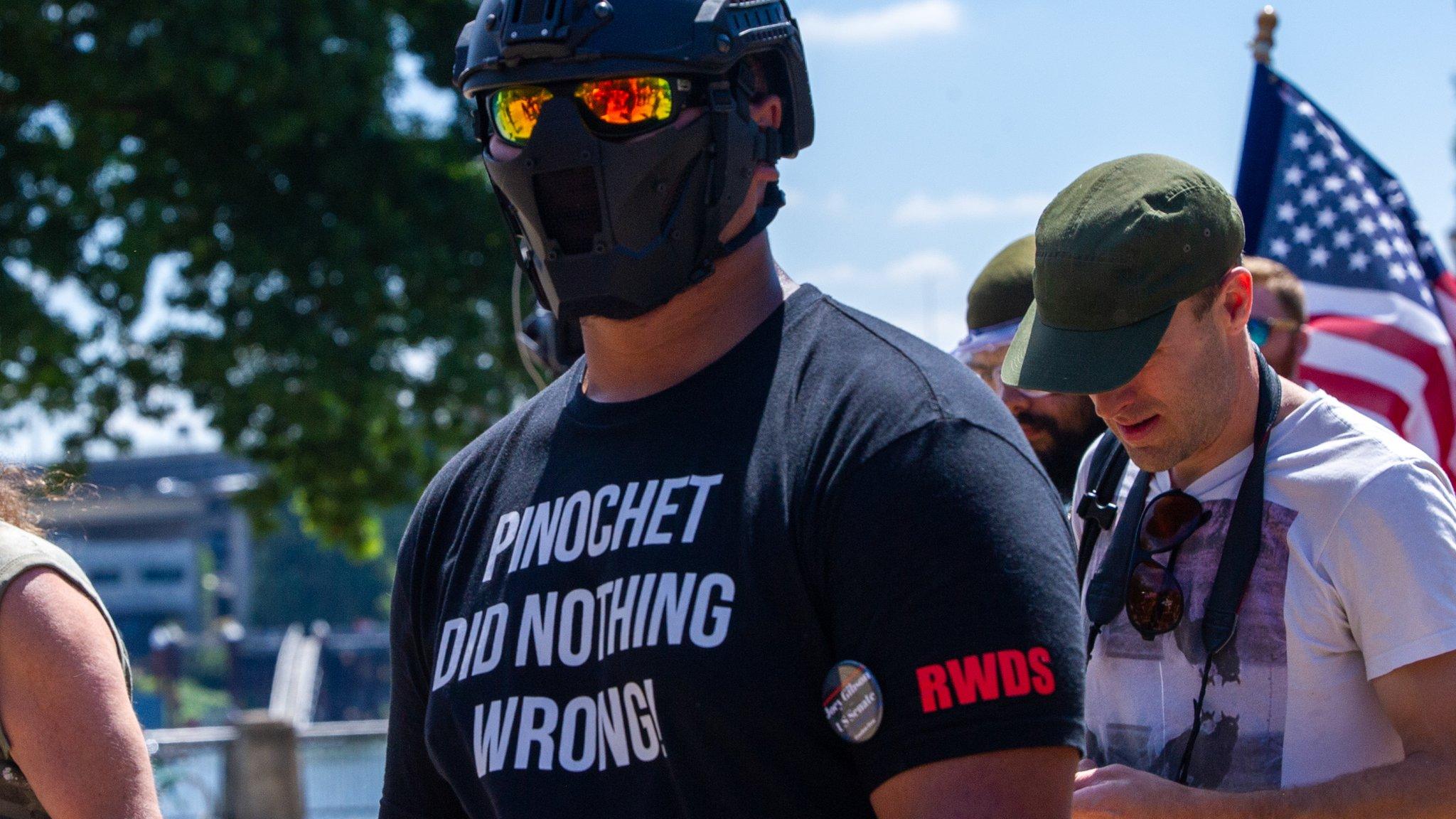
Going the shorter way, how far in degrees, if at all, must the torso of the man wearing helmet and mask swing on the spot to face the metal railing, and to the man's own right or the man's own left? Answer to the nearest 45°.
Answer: approximately 135° to the man's own right

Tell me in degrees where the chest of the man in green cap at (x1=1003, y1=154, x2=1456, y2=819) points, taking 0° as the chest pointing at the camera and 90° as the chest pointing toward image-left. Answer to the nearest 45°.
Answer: approximately 45°

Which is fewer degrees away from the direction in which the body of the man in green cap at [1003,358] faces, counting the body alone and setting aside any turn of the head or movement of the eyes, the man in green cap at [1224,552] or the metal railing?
the man in green cap

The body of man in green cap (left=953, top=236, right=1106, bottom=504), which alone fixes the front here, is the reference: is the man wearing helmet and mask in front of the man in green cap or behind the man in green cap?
in front

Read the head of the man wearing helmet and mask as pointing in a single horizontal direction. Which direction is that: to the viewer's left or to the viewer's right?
to the viewer's left

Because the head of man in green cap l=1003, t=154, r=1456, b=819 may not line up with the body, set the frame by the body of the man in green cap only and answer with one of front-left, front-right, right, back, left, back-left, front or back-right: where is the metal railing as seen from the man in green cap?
right

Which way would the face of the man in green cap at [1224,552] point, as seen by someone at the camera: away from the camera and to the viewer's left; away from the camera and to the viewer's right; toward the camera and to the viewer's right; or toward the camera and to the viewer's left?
toward the camera and to the viewer's left

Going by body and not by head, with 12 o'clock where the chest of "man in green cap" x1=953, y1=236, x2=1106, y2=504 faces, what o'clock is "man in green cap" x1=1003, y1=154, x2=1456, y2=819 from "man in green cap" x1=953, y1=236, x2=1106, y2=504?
"man in green cap" x1=1003, y1=154, x2=1456, y2=819 is roughly at 10 o'clock from "man in green cap" x1=953, y1=236, x2=1106, y2=504.

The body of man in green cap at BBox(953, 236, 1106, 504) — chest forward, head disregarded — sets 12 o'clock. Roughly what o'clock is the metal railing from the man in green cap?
The metal railing is roughly at 3 o'clock from the man in green cap.

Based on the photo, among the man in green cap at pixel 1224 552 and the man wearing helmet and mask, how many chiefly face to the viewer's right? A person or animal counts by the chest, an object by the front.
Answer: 0

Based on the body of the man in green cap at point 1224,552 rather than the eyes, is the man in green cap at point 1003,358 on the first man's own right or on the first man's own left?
on the first man's own right

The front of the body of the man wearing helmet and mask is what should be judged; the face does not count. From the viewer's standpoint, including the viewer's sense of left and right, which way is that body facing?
facing the viewer and to the left of the viewer
